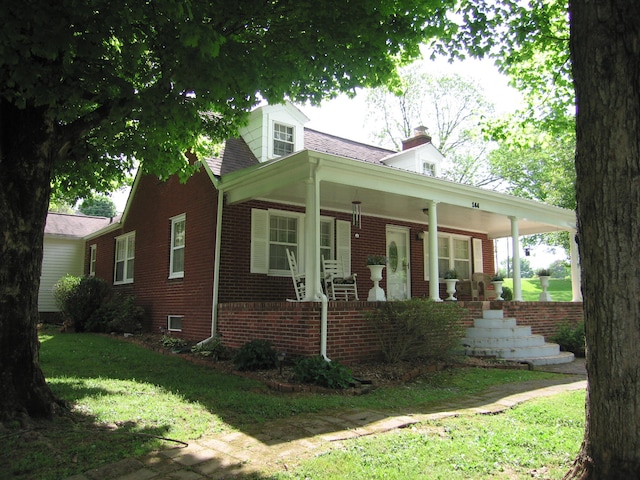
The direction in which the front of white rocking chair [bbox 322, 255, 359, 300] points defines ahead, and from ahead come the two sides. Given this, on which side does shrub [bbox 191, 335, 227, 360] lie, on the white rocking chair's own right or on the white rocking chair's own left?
on the white rocking chair's own right

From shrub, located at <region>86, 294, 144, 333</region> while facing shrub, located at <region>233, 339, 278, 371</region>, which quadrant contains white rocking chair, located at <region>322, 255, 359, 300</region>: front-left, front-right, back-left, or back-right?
front-left

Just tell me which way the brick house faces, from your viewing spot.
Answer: facing the viewer and to the right of the viewer

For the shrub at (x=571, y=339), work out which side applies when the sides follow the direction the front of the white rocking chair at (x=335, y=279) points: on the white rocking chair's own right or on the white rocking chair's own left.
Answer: on the white rocking chair's own left

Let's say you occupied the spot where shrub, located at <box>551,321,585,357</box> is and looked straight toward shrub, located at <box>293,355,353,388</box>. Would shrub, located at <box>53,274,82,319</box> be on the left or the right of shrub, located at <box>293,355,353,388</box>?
right

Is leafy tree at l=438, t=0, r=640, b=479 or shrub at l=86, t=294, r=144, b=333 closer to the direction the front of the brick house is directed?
the leafy tree

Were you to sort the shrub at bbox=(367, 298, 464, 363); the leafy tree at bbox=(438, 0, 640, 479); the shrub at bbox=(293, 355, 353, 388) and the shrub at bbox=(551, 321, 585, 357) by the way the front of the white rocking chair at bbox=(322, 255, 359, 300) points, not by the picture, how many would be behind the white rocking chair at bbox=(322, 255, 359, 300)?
0

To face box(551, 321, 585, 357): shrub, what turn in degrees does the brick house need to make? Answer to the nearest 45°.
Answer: approximately 45° to its left

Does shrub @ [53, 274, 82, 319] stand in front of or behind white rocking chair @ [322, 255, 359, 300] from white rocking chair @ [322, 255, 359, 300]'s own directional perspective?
behind
